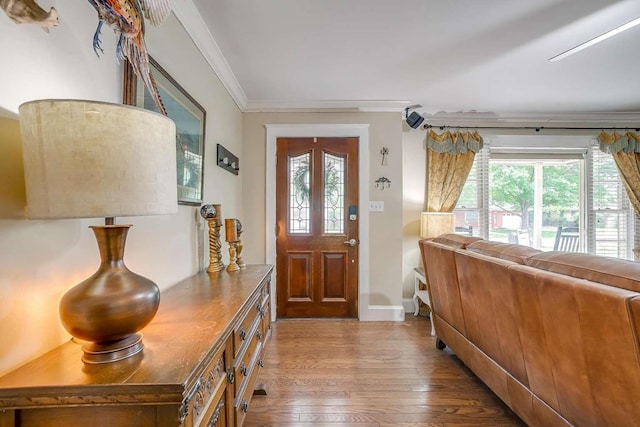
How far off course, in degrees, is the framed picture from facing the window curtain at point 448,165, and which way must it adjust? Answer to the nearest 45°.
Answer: approximately 45° to its left

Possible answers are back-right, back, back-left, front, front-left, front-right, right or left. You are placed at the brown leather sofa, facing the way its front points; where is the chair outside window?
front-left

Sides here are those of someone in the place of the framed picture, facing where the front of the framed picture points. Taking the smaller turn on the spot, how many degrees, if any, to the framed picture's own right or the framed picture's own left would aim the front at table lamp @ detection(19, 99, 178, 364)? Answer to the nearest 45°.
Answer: approximately 45° to the framed picture's own right

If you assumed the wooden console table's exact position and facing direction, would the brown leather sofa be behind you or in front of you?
in front

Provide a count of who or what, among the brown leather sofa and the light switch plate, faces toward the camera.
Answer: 1

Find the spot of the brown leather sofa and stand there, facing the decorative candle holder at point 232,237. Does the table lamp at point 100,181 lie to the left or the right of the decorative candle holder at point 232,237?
left

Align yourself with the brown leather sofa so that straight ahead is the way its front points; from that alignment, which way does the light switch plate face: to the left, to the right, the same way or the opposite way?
to the right

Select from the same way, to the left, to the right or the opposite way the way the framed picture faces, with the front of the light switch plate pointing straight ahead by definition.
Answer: to the left

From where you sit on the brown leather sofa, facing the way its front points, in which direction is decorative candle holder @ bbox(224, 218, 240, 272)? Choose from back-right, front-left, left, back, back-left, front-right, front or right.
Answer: back-left

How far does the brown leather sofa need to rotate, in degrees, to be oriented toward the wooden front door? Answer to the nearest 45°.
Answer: approximately 90° to its left

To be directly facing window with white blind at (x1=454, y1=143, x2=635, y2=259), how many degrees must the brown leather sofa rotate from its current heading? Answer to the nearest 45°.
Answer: approximately 45° to its left

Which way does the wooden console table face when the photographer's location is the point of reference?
facing the viewer and to the right of the viewer

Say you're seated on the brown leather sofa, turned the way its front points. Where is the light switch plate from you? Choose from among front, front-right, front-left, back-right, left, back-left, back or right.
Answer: left

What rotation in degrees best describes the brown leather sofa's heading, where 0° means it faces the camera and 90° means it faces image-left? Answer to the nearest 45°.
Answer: approximately 225°

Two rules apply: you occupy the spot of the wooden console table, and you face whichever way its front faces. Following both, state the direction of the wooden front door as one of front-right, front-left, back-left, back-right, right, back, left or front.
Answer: left
